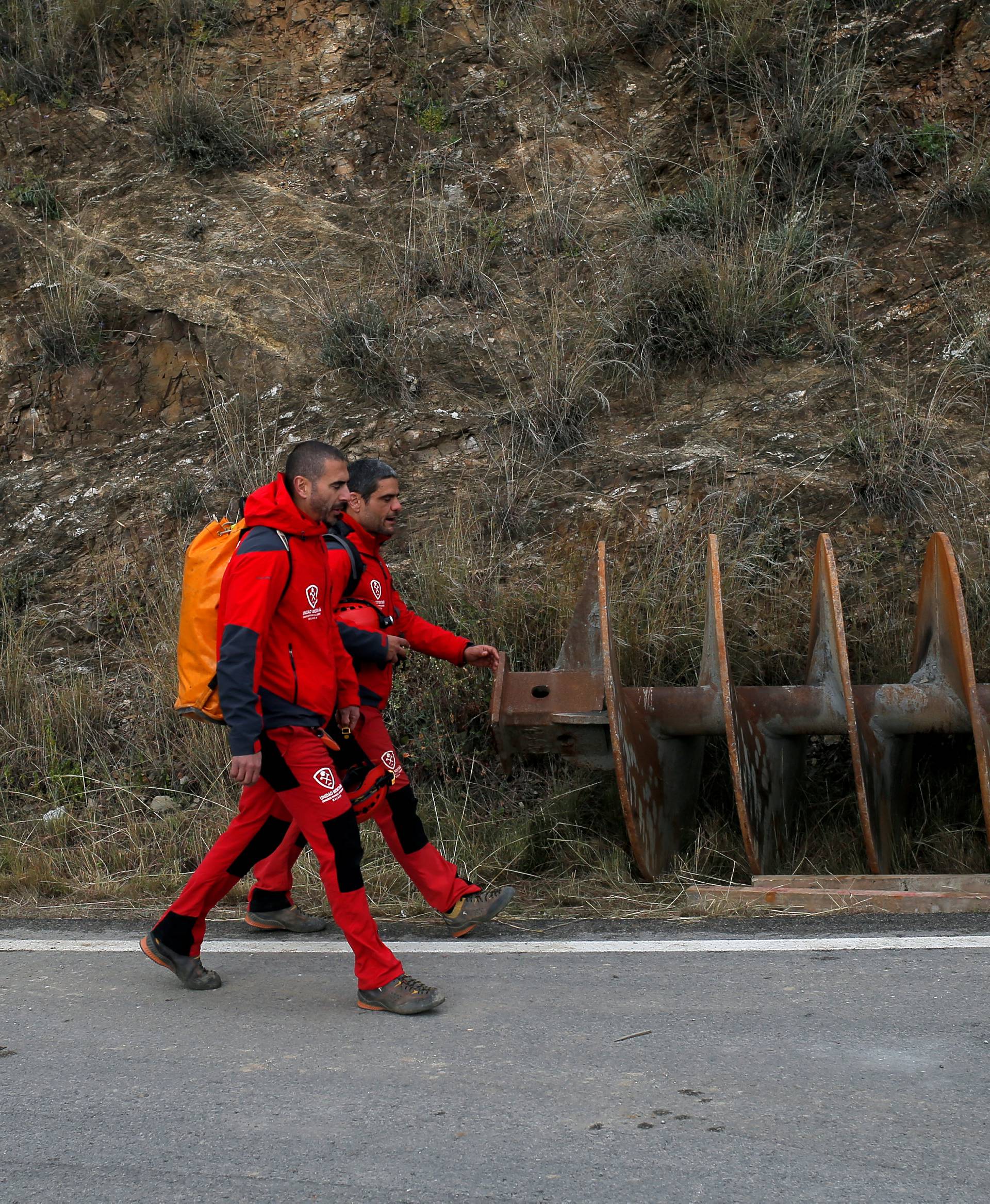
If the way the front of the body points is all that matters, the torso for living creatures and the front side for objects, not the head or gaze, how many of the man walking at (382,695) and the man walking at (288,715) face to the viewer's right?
2

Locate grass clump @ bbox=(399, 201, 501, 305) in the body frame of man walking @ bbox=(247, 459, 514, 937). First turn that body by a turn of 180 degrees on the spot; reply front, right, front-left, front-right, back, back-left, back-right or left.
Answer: right

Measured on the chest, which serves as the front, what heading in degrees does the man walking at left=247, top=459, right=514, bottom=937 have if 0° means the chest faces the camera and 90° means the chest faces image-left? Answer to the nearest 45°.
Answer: approximately 270°

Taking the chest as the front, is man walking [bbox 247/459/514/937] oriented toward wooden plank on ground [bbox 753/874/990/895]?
yes

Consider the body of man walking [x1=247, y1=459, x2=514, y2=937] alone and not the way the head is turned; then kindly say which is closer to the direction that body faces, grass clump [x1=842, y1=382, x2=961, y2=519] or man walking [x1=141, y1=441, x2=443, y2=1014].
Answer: the grass clump

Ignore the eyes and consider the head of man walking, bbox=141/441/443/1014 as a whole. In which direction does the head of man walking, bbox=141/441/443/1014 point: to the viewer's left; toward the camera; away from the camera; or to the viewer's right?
to the viewer's right

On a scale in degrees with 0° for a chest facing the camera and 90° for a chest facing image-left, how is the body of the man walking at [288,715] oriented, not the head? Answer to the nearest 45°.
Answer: approximately 270°

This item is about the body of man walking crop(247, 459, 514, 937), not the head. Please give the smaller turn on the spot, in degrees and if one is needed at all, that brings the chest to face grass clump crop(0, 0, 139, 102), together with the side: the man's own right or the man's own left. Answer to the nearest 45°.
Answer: approximately 90° to the man's own left

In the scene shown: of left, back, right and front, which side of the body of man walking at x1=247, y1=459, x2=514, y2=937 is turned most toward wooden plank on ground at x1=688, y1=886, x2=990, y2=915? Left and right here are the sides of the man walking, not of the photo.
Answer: front
